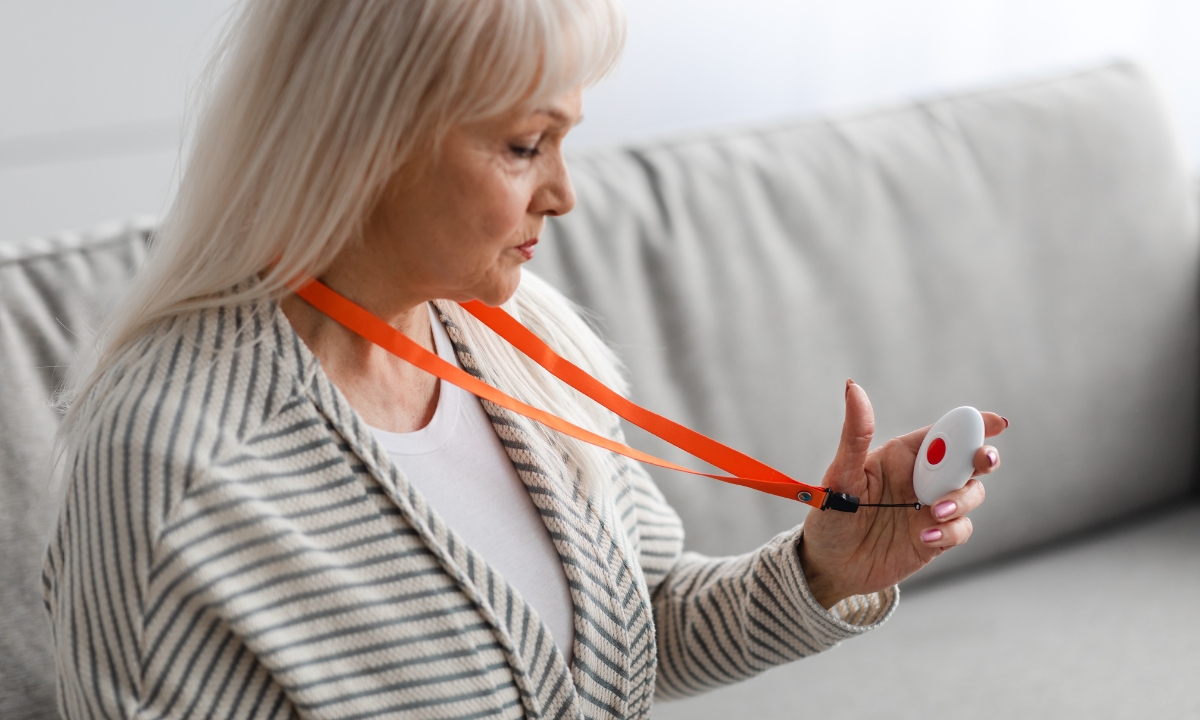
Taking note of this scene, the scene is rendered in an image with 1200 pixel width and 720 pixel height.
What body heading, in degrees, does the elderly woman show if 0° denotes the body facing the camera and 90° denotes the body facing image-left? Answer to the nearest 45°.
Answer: approximately 315°

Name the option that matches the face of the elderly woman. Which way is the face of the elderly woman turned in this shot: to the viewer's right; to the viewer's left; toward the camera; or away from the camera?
to the viewer's right
